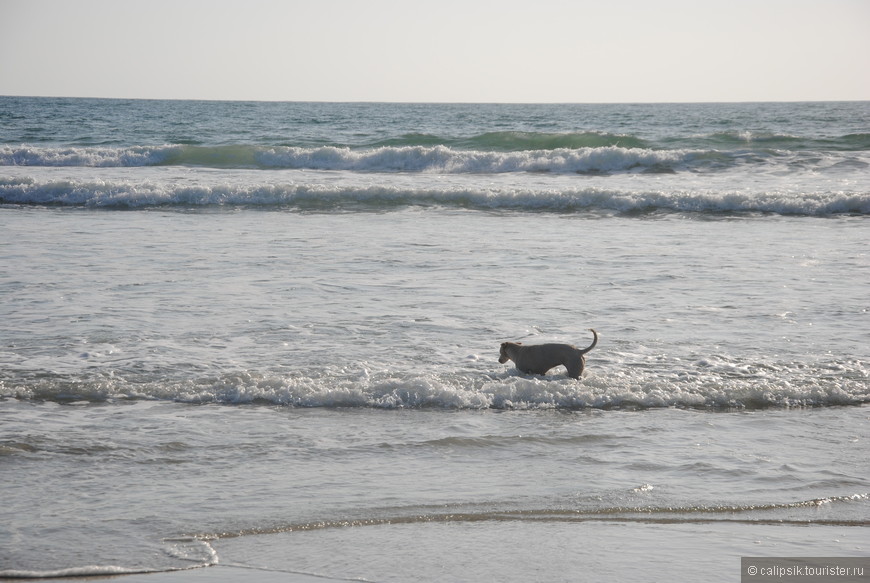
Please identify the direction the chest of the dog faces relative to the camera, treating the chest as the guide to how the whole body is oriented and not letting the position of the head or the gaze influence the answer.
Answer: to the viewer's left

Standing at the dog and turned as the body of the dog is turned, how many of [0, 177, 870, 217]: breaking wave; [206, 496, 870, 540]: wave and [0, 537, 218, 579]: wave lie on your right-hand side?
1

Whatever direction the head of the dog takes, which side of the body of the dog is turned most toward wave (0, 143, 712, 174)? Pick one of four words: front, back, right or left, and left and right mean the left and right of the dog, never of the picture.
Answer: right

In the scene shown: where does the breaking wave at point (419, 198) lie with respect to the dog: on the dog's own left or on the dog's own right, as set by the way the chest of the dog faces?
on the dog's own right

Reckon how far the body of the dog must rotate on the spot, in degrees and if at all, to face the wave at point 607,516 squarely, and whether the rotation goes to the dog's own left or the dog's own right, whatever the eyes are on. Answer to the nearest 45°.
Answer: approximately 90° to the dog's own left

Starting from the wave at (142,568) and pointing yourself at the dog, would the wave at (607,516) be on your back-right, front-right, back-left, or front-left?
front-right

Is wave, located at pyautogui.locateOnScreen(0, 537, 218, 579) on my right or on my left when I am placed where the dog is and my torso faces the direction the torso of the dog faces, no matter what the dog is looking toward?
on my left
